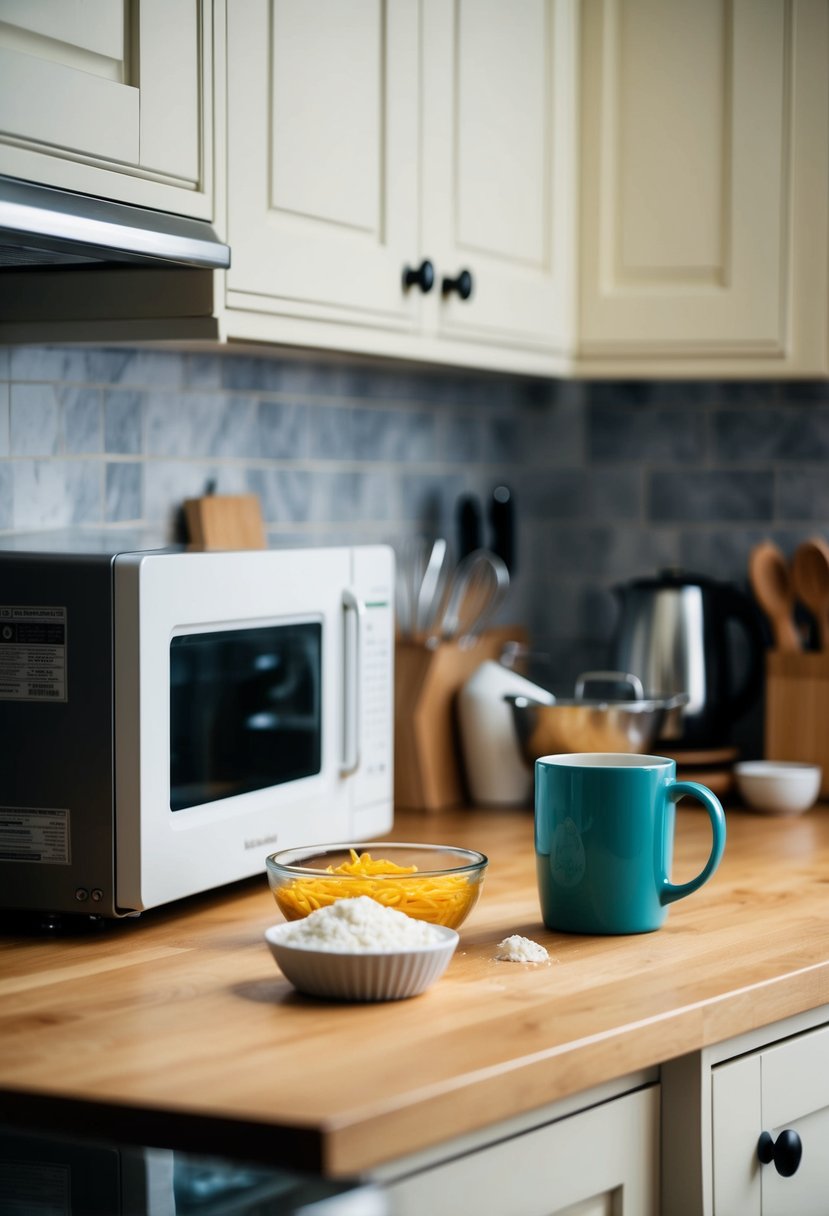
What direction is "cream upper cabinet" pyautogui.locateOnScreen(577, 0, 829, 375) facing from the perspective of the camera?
toward the camera

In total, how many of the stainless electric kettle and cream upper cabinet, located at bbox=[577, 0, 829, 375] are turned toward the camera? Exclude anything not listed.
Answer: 1

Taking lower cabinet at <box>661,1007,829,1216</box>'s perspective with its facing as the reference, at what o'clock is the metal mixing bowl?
The metal mixing bowl is roughly at 7 o'clock from the lower cabinet.

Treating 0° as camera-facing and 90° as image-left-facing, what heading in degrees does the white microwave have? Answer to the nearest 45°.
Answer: approximately 315°

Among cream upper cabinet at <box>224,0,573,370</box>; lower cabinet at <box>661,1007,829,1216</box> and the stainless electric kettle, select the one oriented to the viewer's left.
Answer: the stainless electric kettle

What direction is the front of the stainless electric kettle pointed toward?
to the viewer's left

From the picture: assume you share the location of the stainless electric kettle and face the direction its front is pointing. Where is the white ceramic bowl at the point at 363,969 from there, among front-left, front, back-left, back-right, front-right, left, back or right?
left
